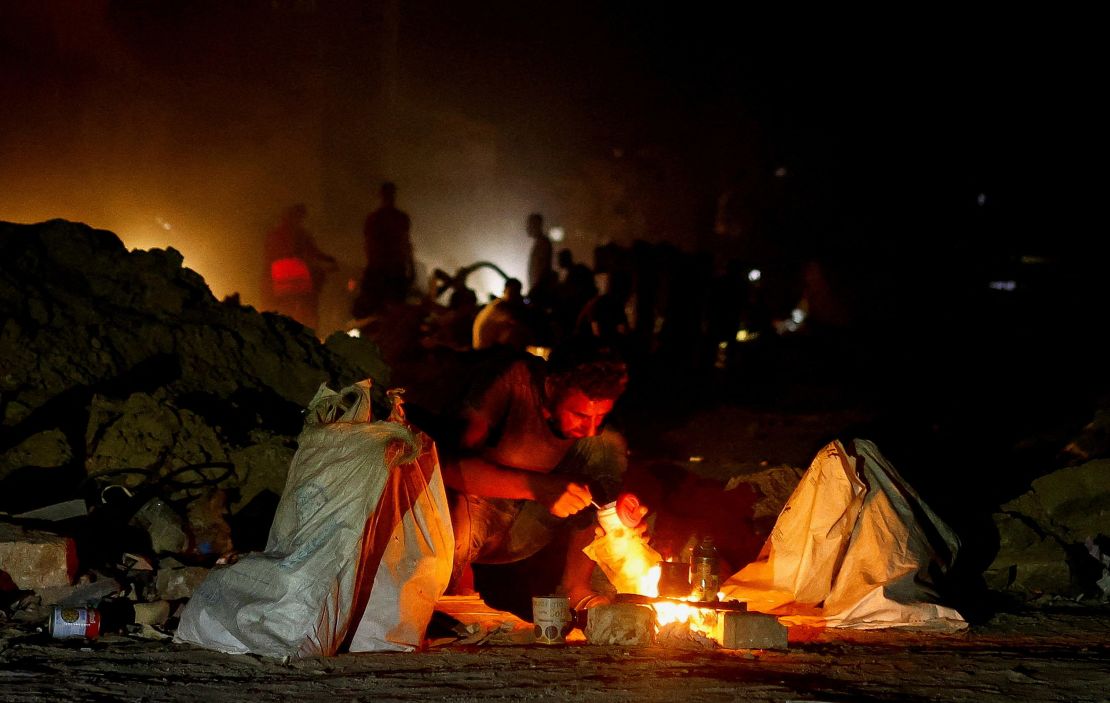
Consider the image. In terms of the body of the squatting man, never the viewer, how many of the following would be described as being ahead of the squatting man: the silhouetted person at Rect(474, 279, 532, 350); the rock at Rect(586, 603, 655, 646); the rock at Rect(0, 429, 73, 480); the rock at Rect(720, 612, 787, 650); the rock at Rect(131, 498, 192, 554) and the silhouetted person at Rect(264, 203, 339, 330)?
2

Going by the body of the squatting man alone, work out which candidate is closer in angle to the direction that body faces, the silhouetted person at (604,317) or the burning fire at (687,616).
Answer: the burning fire

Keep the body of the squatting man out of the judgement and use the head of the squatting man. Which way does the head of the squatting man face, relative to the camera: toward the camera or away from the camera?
toward the camera

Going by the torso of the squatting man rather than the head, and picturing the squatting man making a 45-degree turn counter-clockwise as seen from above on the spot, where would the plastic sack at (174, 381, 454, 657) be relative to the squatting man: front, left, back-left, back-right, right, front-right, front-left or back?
back-right

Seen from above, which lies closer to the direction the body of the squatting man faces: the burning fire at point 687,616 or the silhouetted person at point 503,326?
the burning fire

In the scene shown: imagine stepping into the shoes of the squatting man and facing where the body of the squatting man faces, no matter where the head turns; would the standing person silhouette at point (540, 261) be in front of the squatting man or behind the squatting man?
behind

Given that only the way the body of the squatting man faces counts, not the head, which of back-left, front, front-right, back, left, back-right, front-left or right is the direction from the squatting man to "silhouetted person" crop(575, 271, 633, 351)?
back-left

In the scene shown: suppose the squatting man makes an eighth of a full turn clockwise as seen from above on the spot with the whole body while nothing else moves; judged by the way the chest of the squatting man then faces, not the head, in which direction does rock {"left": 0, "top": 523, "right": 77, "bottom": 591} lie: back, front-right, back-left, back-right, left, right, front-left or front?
right

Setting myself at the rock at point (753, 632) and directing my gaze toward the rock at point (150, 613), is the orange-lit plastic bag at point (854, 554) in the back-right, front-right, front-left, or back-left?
back-right

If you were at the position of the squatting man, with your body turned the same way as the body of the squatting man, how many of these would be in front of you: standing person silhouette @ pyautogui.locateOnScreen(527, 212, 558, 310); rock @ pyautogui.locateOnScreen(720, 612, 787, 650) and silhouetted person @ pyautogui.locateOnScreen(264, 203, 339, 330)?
1

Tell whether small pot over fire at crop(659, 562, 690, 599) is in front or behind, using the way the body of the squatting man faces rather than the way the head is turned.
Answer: in front
